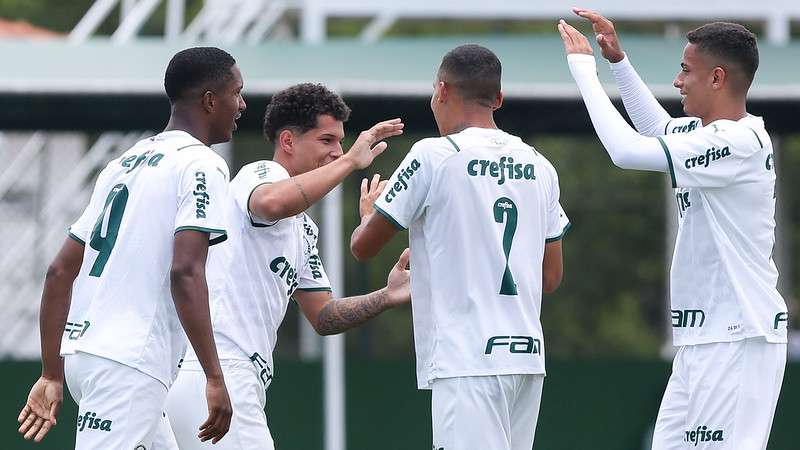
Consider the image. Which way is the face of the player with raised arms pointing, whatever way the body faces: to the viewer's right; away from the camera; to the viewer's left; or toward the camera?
to the viewer's left

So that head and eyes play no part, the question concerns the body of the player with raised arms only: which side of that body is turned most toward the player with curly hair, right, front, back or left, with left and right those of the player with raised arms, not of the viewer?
front

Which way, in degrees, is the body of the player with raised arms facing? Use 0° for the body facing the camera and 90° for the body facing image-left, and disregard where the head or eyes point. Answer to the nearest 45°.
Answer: approximately 90°
